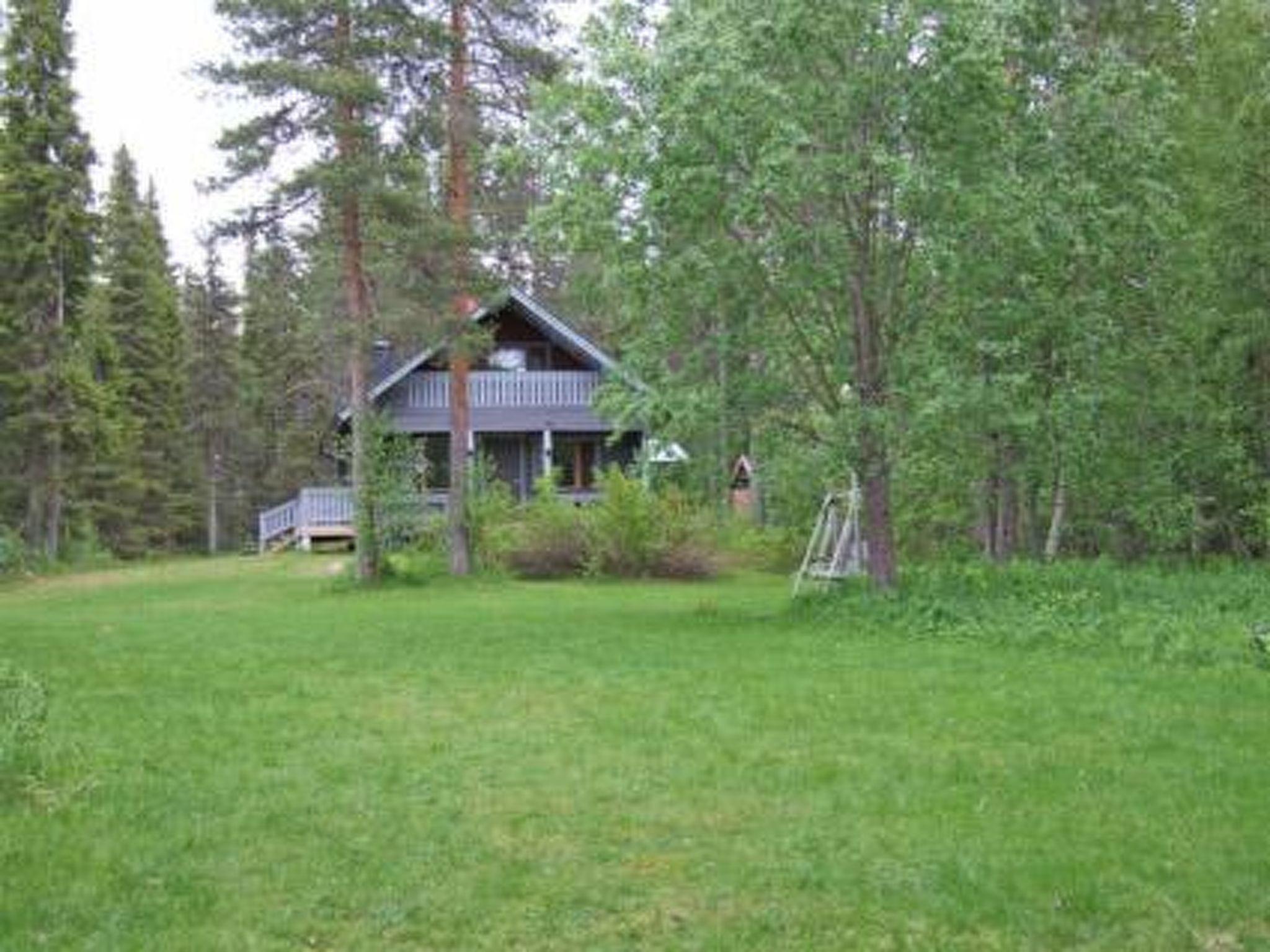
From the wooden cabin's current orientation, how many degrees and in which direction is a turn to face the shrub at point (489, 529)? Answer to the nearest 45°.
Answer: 0° — it already faces it

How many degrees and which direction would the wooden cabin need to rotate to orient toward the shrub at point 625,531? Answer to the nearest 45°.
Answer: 0° — it already faces it

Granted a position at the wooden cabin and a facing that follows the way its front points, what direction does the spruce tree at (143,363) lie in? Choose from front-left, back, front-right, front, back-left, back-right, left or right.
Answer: back-right

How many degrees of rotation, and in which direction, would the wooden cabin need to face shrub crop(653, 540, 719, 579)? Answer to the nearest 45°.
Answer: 0° — it already faces it

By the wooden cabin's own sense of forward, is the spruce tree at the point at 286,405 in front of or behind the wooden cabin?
behind

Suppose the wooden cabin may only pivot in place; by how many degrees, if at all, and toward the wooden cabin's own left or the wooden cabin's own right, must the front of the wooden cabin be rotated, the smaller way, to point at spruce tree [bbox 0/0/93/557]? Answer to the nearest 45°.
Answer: approximately 90° to the wooden cabin's own right

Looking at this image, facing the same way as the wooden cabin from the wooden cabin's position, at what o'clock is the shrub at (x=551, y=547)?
The shrub is roughly at 12 o'clock from the wooden cabin.

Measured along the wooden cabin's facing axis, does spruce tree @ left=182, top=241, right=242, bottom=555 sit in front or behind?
behind

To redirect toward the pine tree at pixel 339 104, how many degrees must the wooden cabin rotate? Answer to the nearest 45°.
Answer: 0° — it already faces it

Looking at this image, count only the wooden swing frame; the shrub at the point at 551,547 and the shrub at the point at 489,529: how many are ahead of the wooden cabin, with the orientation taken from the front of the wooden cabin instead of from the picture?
3

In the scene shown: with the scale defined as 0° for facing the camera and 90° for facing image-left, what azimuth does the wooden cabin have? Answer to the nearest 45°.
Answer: approximately 0°
